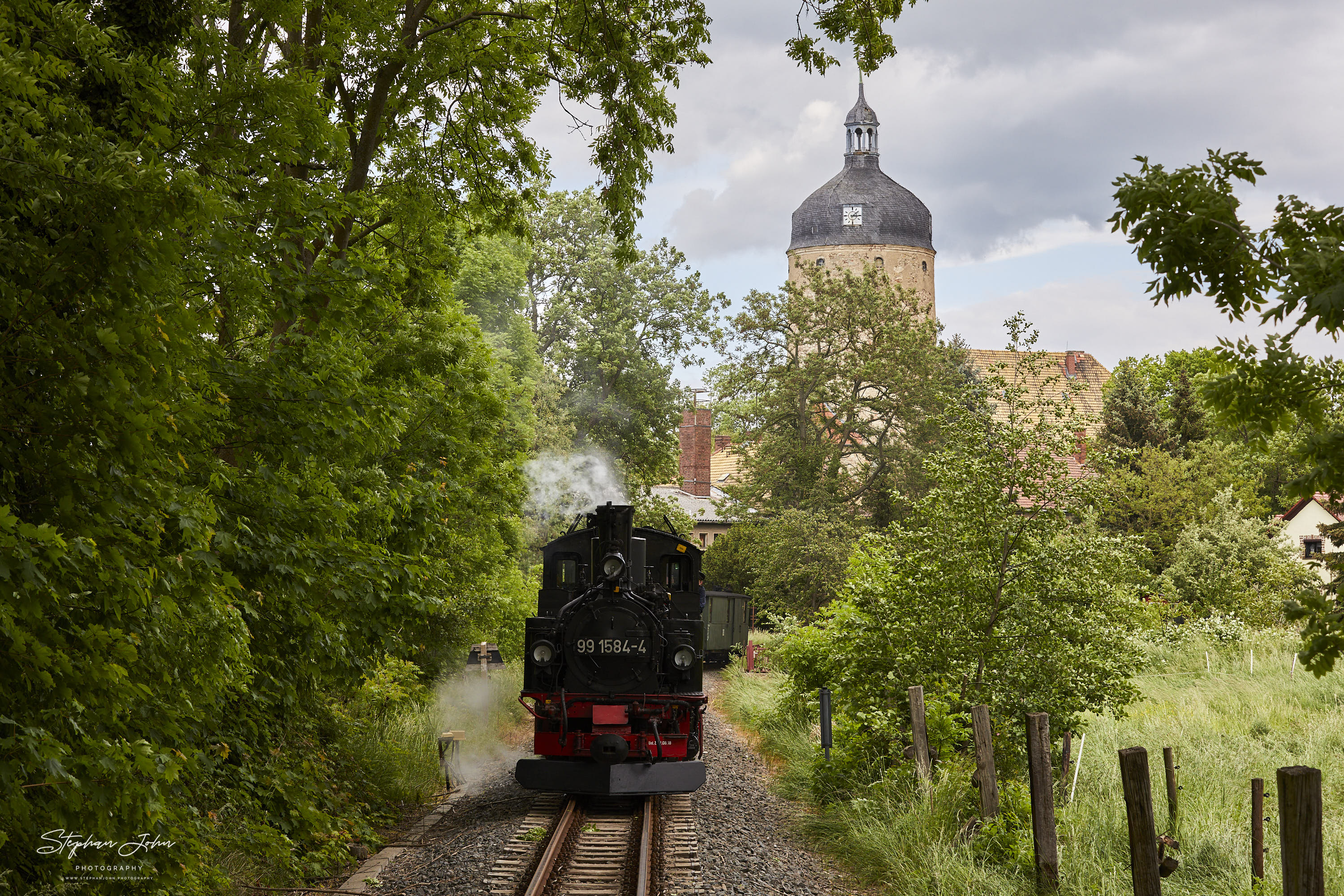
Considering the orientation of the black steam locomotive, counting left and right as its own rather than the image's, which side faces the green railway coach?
back

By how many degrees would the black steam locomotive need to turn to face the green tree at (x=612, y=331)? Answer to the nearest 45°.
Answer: approximately 180°

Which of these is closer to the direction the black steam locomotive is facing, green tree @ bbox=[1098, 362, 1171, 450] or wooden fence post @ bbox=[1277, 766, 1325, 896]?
the wooden fence post

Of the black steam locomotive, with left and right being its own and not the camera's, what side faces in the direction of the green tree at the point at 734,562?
back

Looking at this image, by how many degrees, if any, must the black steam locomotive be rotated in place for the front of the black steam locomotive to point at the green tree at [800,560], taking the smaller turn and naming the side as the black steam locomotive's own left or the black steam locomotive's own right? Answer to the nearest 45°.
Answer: approximately 180°

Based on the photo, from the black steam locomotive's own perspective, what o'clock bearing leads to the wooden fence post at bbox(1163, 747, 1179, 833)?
The wooden fence post is roughly at 10 o'clock from the black steam locomotive.

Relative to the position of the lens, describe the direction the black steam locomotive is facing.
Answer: facing the viewer

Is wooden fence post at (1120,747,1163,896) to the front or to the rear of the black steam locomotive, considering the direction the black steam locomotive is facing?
to the front

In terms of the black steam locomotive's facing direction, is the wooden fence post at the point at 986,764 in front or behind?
in front

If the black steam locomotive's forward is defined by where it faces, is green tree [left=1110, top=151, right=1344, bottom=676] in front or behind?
in front

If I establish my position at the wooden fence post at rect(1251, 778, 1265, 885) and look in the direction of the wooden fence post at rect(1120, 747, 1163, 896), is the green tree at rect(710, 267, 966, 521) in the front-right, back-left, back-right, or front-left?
back-right
